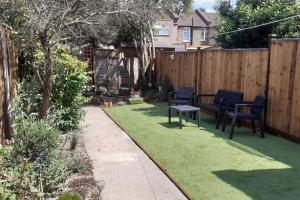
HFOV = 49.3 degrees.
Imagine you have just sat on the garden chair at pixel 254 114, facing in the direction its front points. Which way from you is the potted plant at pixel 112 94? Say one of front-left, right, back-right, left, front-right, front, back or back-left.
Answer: front-right

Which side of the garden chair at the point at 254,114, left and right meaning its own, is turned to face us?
left

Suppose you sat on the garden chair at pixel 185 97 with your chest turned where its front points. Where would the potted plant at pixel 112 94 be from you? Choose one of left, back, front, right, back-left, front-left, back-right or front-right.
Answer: right

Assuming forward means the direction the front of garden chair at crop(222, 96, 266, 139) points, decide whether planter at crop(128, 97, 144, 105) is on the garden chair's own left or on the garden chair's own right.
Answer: on the garden chair's own right

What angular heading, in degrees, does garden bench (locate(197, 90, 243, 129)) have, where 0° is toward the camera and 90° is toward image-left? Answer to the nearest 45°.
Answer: approximately 45°

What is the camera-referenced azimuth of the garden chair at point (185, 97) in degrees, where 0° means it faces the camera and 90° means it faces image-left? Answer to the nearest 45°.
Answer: approximately 45°

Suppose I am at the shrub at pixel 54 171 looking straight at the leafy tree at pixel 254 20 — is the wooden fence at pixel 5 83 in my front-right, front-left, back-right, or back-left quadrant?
front-left

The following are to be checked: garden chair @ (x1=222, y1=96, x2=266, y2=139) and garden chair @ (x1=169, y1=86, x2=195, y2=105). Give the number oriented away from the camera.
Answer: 0

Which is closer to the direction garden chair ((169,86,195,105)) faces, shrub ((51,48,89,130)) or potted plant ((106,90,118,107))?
the shrub

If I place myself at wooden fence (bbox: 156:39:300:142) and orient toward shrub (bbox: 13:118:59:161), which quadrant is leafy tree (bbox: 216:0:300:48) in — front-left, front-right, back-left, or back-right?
back-right

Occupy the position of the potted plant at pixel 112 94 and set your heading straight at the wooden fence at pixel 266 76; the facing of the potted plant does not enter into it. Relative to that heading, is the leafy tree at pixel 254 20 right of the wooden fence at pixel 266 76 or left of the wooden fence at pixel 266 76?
left

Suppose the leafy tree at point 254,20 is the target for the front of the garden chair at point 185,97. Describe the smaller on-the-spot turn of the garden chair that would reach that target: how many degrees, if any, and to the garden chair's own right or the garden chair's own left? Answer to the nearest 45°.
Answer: approximately 180°

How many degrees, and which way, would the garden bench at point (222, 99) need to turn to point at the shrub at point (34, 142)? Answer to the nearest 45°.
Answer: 0° — it already faces it

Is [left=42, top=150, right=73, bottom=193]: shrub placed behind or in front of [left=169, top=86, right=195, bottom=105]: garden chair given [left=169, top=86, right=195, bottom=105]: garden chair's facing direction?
in front

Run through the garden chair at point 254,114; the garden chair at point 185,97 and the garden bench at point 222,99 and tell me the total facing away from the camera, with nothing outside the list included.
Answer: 0

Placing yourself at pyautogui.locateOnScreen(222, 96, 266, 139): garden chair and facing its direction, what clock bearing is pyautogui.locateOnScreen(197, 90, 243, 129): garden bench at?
pyautogui.locateOnScreen(197, 90, 243, 129): garden bench is roughly at 2 o'clock from pyautogui.locateOnScreen(222, 96, 266, 139): garden chair.

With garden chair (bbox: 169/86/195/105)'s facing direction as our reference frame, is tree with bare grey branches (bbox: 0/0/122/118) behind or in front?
in front
